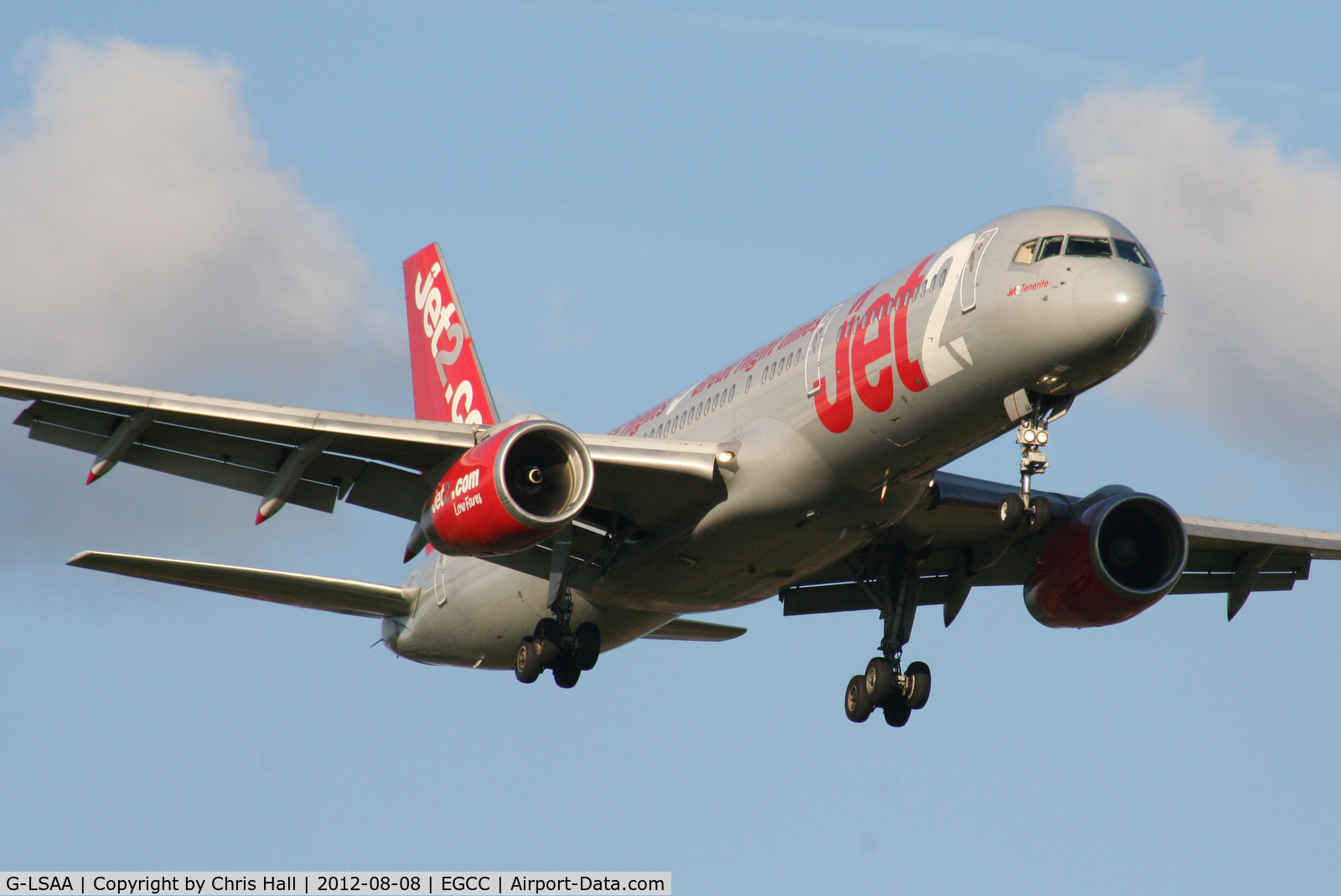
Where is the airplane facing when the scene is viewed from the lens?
facing the viewer and to the right of the viewer
